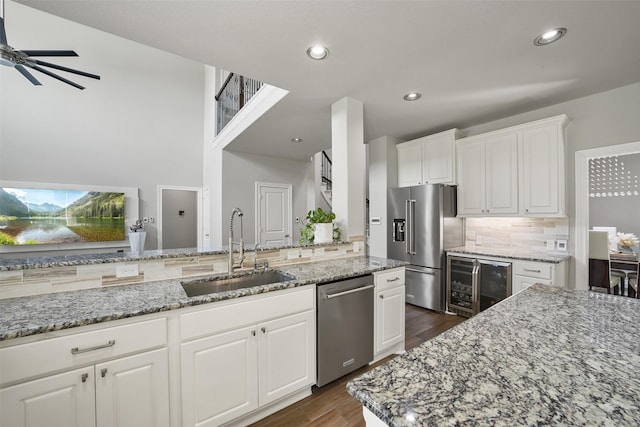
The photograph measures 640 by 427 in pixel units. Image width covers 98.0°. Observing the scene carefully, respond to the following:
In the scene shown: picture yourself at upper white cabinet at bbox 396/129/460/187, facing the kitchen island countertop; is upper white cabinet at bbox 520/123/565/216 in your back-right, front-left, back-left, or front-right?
front-left

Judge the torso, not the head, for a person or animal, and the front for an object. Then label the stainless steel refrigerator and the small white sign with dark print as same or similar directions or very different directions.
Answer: same or similar directions

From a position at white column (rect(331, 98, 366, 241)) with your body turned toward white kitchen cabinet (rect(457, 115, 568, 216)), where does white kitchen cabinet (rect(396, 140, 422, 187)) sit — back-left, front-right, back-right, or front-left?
front-left

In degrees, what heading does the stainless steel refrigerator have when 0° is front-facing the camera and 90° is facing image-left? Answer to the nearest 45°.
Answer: approximately 45°

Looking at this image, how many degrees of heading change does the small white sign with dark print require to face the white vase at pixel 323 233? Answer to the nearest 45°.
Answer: approximately 45° to its right

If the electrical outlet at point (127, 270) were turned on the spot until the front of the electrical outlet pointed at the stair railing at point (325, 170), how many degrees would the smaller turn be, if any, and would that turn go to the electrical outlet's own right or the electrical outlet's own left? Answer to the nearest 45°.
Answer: approximately 135° to the electrical outlet's own left

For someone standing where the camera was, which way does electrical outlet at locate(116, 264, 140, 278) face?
facing the viewer

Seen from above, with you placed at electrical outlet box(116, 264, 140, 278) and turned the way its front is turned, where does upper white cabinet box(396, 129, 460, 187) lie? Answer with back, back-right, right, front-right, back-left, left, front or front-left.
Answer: left

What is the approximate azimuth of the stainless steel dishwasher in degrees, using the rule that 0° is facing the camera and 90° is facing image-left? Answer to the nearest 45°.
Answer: approximately 315°

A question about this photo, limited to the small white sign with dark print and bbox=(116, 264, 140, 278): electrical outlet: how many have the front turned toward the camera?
2

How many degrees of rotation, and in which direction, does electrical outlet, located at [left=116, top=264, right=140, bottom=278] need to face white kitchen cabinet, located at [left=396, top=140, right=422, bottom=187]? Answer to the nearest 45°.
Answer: approximately 90° to its left

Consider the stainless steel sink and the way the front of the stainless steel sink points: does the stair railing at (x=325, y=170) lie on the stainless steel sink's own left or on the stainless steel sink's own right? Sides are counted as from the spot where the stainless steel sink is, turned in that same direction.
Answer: on the stainless steel sink's own left
